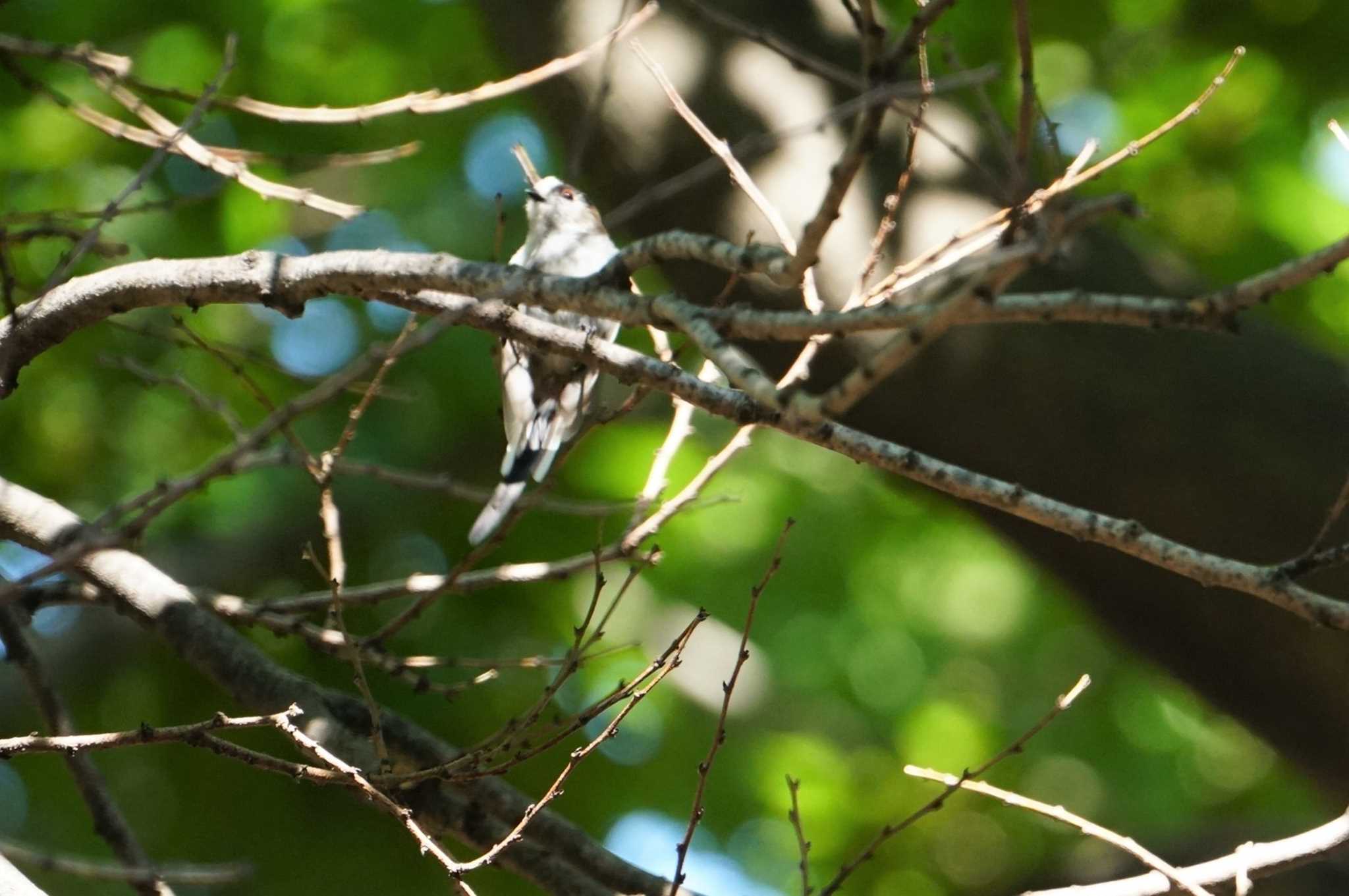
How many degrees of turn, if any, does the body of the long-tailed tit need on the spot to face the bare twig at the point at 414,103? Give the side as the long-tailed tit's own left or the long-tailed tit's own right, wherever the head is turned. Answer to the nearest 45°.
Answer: approximately 45° to the long-tailed tit's own left
